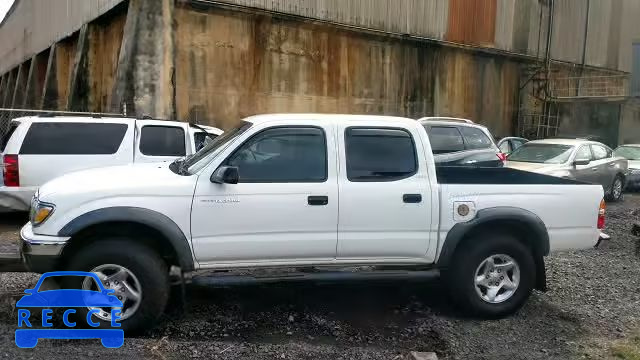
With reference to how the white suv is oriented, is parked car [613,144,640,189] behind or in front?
in front

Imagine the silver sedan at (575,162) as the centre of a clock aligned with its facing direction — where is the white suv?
The white suv is roughly at 12 o'clock from the silver sedan.

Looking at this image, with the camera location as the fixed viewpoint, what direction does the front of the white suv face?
facing away from the viewer and to the right of the viewer

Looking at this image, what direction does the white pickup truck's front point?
to the viewer's left

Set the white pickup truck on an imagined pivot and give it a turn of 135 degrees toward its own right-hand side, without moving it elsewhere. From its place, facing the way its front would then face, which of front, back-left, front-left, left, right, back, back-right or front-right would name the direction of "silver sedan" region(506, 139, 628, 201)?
front

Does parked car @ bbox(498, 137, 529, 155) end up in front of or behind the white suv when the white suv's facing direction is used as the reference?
in front

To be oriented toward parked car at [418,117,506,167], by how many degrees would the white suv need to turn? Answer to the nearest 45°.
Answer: approximately 45° to its right

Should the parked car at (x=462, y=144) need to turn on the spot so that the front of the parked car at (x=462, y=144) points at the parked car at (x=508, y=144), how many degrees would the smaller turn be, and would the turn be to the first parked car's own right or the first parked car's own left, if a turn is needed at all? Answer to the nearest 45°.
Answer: approximately 90° to the first parked car's own right

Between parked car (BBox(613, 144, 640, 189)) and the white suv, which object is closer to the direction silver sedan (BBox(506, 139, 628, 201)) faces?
the white suv

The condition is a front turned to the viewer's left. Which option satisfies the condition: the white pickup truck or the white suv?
the white pickup truck

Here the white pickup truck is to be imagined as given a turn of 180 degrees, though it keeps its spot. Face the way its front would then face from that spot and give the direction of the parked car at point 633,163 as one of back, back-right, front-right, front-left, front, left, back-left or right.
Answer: front-left
